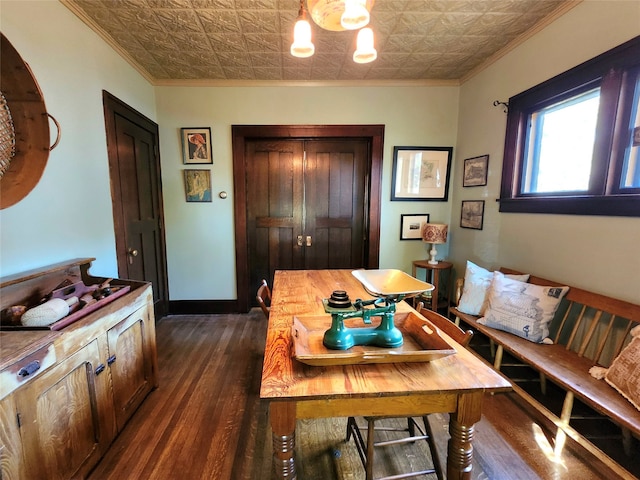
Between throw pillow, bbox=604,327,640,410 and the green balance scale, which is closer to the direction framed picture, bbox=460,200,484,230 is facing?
the green balance scale

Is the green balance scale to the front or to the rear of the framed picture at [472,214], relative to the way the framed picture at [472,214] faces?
to the front

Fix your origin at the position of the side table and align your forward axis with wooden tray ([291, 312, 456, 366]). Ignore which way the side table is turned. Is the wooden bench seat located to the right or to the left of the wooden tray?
left

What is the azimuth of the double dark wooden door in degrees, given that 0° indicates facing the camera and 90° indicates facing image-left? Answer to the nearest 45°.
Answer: approximately 0°

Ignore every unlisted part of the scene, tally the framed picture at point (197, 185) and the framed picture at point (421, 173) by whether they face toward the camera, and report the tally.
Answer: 2

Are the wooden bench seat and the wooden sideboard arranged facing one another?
yes

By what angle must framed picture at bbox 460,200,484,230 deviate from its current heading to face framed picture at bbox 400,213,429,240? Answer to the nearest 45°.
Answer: approximately 45° to its right

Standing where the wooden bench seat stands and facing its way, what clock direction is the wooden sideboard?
The wooden sideboard is roughly at 12 o'clock from the wooden bench seat.

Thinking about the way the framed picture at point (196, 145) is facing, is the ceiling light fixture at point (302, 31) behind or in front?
in front

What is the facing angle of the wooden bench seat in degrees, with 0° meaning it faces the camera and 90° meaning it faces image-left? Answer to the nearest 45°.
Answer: approximately 45°

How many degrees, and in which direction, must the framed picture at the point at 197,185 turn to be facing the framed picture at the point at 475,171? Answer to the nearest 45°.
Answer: approximately 45° to its left
